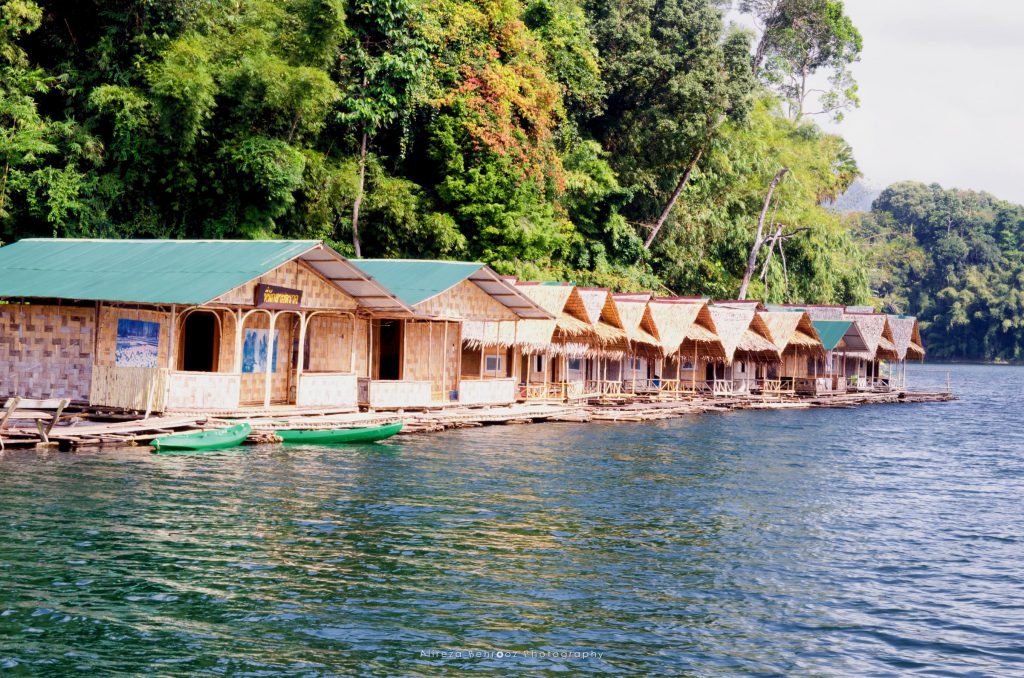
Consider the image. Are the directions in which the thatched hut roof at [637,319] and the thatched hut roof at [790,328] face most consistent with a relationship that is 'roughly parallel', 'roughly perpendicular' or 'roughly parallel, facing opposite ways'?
roughly parallel

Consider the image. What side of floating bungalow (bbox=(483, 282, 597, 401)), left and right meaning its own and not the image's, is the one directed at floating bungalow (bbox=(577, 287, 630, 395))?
left

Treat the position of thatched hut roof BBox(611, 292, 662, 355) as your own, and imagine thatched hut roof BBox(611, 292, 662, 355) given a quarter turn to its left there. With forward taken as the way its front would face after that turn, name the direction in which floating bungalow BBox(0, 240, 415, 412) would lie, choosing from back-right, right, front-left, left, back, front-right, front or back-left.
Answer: back

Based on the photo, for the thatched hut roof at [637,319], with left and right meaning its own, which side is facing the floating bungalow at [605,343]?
right

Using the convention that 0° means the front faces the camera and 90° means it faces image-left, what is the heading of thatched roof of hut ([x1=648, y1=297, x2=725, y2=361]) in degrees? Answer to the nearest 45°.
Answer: approximately 315°

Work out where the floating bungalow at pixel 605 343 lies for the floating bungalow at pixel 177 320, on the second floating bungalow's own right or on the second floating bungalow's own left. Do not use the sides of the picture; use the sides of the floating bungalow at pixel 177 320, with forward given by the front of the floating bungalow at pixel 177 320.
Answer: on the second floating bungalow's own left

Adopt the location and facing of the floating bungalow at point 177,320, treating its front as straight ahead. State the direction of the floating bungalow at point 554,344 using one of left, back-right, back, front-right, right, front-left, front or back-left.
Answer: left

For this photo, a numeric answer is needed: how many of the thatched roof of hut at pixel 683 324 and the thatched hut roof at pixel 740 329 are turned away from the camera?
0

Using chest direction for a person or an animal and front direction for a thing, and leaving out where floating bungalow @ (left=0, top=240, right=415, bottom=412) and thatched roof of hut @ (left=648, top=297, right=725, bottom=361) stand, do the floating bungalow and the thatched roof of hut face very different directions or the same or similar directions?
same or similar directions

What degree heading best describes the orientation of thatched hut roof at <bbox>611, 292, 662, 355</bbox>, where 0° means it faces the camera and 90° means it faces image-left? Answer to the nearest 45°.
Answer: approximately 315°

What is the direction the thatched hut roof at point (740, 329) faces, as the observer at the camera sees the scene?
facing the viewer and to the right of the viewer

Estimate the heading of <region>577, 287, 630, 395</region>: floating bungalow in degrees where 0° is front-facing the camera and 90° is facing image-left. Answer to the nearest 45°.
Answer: approximately 315°

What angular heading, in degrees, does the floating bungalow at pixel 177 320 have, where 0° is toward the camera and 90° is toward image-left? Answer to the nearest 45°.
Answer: approximately 315°

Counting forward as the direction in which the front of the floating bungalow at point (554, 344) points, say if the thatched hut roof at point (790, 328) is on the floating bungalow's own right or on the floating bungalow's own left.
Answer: on the floating bungalow's own left

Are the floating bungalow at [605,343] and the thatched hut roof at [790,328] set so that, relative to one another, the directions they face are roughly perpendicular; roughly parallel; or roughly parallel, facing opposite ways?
roughly parallel

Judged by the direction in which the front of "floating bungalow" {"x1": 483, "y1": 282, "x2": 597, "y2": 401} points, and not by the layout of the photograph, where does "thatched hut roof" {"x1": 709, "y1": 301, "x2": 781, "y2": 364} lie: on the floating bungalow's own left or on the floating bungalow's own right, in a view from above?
on the floating bungalow's own left

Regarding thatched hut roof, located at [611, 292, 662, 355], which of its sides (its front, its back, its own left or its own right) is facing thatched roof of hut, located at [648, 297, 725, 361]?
left

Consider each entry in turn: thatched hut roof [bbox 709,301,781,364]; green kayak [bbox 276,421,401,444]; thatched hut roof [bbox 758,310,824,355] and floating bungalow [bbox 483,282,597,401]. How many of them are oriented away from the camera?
0

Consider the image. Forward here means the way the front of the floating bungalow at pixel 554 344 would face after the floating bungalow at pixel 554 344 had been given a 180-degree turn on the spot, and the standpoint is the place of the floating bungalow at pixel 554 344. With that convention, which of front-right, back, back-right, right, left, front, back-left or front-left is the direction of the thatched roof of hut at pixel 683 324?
right
